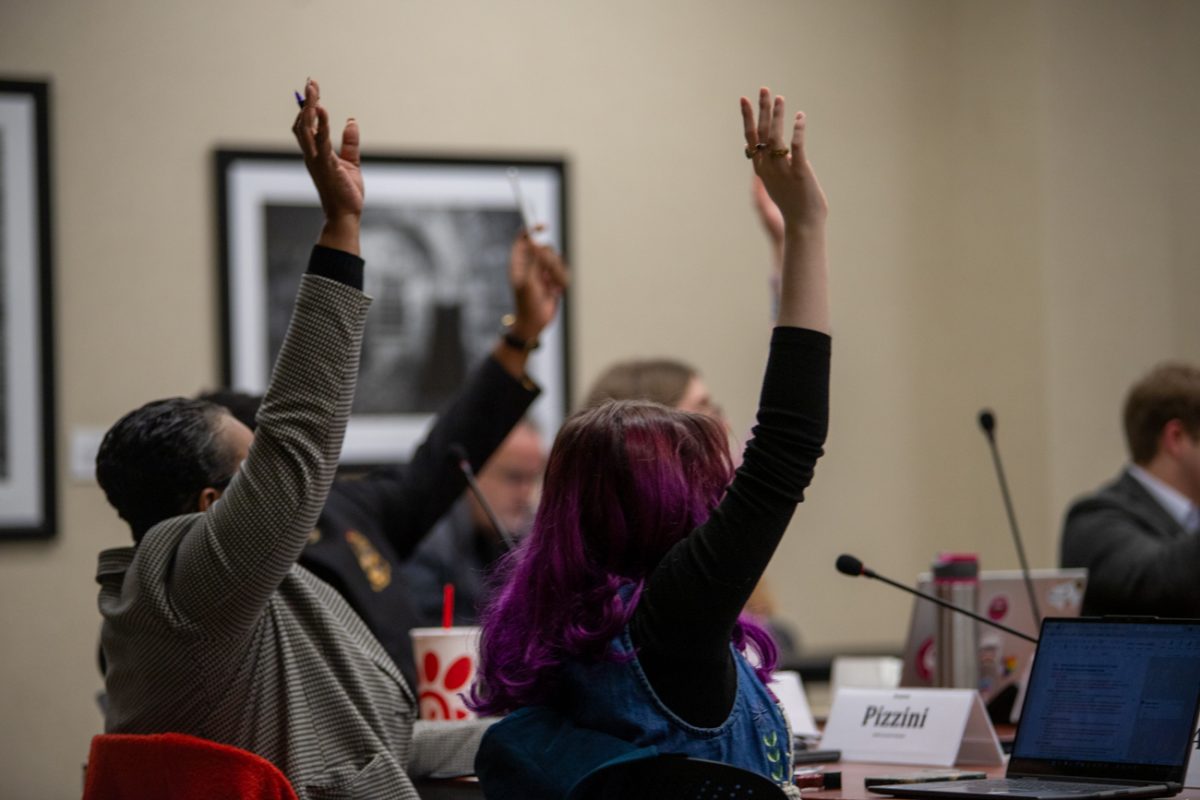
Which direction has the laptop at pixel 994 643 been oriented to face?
away from the camera

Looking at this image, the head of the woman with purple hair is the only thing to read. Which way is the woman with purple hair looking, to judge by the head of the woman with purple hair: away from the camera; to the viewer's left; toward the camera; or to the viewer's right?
away from the camera

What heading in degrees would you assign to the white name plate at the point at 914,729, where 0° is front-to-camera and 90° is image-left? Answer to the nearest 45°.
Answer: approximately 45°

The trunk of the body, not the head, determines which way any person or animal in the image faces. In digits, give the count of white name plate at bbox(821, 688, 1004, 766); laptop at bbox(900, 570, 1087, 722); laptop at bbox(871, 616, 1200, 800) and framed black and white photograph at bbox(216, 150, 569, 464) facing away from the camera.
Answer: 1

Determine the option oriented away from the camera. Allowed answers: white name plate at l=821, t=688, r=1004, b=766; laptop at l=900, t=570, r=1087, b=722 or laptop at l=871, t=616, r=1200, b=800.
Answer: laptop at l=900, t=570, r=1087, b=722

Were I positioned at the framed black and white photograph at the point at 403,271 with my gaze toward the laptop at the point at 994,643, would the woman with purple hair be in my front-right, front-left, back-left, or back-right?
front-right

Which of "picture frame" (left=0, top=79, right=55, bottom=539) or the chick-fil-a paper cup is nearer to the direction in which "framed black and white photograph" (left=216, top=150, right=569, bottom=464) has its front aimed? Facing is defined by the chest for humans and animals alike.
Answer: the chick-fil-a paper cup

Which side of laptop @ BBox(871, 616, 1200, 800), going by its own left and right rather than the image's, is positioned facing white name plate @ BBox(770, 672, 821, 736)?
right

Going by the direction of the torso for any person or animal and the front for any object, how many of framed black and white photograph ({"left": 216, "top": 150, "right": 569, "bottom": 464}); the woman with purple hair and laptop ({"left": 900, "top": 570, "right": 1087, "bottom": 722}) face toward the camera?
1

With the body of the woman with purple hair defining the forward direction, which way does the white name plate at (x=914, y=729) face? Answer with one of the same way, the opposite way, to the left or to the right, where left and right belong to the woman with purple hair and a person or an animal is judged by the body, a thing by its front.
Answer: the opposite way

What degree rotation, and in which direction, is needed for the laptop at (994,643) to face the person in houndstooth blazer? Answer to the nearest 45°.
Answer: approximately 135° to its left

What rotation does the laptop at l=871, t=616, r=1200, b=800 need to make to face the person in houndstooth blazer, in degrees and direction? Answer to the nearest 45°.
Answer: approximately 45° to its right

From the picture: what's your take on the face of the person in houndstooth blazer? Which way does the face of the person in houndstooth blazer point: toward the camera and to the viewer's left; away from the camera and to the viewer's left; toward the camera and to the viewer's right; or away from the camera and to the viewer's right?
away from the camera and to the viewer's right

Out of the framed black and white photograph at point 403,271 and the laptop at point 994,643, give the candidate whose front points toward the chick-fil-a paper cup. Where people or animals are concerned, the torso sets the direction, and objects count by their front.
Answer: the framed black and white photograph

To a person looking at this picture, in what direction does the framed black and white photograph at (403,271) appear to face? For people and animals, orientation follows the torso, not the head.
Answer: facing the viewer

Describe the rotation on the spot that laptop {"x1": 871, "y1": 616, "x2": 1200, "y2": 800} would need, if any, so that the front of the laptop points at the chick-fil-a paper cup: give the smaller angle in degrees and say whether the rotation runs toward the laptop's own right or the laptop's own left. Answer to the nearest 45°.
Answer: approximately 45° to the laptop's own right

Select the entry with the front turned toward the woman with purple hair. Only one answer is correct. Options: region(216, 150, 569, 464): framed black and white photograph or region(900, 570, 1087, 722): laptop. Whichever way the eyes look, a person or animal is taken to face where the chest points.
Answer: the framed black and white photograph

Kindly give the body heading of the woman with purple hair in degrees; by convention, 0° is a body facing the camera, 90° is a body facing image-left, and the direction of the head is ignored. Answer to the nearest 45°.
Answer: approximately 225°
